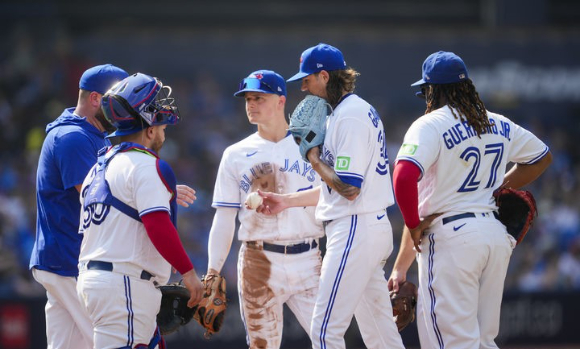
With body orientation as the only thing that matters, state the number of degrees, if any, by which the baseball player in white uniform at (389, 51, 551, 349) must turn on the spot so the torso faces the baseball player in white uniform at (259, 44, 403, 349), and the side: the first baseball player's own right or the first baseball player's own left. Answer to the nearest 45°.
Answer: approximately 45° to the first baseball player's own left

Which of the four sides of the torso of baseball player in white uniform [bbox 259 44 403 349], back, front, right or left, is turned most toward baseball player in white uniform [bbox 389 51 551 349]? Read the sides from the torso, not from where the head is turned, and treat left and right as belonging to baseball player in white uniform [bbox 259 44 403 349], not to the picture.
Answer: back

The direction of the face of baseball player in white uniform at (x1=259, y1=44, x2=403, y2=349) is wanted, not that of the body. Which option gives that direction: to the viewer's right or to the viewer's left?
to the viewer's left

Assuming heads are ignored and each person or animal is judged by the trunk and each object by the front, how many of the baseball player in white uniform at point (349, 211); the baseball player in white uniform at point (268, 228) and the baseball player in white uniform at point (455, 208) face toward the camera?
1

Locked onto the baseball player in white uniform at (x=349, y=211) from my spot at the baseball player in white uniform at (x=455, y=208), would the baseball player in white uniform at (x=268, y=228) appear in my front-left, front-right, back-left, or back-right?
front-right

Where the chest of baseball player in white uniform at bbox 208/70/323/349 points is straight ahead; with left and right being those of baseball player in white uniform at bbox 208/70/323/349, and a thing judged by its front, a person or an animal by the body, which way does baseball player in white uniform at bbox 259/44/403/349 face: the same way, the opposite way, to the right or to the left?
to the right

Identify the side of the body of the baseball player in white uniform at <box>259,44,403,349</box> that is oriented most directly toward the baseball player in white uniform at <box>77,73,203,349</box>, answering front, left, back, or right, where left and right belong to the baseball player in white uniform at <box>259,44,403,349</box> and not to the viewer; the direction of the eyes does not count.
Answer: front

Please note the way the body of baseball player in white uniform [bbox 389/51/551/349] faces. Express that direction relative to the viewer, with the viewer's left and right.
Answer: facing away from the viewer and to the left of the viewer

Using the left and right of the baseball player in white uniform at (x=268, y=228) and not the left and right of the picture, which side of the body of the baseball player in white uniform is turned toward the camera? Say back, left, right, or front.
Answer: front

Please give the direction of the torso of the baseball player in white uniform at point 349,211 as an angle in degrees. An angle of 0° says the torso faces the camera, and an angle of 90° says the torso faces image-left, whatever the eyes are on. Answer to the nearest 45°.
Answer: approximately 90°

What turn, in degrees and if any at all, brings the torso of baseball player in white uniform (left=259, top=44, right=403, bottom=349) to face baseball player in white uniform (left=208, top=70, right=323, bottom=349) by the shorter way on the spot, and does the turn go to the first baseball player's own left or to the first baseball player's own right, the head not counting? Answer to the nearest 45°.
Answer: approximately 45° to the first baseball player's own right

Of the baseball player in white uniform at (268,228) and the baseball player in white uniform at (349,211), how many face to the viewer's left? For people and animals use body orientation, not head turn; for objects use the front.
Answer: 1

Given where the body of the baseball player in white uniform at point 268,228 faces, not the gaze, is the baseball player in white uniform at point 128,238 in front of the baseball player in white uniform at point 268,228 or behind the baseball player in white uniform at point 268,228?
in front

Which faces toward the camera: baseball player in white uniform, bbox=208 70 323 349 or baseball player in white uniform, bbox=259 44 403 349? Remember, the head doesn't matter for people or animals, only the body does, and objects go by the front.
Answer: baseball player in white uniform, bbox=208 70 323 349

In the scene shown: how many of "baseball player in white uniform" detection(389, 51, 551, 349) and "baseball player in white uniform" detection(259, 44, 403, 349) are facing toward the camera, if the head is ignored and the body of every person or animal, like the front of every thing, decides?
0

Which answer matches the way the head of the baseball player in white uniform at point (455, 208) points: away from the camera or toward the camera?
away from the camera
